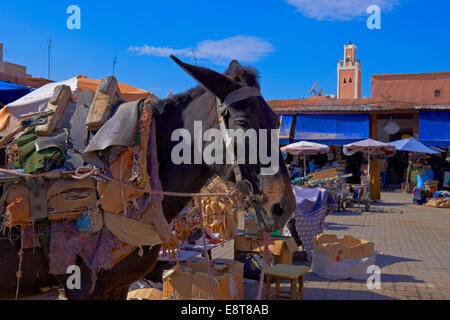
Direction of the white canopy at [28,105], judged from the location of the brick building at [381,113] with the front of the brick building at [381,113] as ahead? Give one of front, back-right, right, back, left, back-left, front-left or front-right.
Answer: front

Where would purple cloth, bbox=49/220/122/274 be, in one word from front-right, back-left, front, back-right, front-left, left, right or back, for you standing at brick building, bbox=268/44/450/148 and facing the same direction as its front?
front

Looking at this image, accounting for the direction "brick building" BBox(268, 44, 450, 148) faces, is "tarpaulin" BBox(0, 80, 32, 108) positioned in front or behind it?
in front

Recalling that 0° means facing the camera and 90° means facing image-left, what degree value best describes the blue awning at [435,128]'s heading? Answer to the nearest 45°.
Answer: approximately 0°

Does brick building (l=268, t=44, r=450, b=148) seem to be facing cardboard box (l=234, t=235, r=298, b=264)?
yes

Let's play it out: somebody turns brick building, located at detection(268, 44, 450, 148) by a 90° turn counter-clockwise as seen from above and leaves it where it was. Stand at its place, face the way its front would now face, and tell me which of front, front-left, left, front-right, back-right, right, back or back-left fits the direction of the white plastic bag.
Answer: right

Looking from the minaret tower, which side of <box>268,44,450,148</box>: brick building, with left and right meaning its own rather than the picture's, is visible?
back

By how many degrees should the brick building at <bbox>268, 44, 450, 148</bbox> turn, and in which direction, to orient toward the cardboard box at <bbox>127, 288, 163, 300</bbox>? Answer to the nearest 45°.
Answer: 0° — it already faces it

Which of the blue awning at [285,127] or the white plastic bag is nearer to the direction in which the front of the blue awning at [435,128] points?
the white plastic bag

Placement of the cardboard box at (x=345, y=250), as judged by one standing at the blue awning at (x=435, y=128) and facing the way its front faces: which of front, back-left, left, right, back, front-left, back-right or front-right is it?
front

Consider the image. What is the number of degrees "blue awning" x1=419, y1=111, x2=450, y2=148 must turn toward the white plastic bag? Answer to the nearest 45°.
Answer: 0° — it already faces it

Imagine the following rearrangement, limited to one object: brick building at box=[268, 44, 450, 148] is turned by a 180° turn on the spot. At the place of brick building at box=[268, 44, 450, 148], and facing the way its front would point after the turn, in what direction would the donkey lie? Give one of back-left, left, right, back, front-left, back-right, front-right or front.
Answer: back

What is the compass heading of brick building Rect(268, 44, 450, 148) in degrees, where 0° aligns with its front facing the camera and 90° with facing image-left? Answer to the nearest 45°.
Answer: approximately 0°

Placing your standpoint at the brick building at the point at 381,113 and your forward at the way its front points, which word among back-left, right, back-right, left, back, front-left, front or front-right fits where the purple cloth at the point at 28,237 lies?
front

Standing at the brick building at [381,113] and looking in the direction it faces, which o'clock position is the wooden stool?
The wooden stool is roughly at 12 o'clock from the brick building.

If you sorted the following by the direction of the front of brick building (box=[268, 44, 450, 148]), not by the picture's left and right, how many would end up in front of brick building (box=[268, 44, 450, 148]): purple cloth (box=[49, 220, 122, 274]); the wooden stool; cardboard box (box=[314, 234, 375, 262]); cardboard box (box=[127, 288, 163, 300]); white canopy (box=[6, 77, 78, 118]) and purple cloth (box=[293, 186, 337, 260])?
6

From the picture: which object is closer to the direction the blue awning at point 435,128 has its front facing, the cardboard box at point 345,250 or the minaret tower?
the cardboard box
